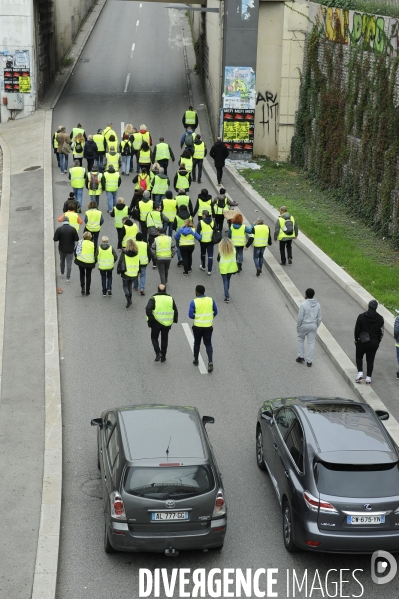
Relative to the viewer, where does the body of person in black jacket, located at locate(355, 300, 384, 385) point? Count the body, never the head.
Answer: away from the camera

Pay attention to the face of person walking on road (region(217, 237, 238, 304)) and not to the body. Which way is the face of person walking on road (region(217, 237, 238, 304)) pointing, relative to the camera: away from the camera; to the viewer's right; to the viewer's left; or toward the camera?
away from the camera

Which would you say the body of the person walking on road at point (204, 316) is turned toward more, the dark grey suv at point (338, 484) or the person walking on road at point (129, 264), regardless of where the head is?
the person walking on road

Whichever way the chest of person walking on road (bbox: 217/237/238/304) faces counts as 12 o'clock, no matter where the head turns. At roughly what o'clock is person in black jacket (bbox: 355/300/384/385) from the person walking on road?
The person in black jacket is roughly at 5 o'clock from the person walking on road.

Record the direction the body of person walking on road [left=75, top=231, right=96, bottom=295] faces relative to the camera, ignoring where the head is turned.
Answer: away from the camera

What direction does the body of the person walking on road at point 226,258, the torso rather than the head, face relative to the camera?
away from the camera

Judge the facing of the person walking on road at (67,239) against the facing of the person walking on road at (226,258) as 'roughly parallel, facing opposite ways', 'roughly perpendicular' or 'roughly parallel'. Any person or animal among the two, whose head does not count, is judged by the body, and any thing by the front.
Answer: roughly parallel

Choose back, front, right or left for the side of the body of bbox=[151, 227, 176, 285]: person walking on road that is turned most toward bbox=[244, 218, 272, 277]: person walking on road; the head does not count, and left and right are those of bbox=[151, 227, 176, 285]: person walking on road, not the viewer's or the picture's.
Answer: right

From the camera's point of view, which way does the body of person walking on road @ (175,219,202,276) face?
away from the camera

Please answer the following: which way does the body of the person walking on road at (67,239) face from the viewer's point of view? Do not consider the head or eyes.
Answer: away from the camera

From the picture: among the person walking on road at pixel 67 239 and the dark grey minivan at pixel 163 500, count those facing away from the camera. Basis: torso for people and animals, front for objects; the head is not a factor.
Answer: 2

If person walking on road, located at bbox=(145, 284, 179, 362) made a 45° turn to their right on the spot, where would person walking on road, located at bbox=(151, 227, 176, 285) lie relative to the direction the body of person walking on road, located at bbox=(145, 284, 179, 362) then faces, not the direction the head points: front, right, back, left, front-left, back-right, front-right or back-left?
front-left

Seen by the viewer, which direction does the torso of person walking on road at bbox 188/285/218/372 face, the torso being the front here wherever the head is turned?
away from the camera

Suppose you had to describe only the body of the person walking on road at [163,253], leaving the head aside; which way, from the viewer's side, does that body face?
away from the camera

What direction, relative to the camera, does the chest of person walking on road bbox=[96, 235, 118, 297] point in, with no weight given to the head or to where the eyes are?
away from the camera

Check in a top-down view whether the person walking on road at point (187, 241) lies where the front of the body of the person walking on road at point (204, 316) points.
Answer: yes

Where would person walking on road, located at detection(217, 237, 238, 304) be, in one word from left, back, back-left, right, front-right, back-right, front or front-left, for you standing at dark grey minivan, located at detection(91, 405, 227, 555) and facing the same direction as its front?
front

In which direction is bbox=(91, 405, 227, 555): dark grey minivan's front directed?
away from the camera

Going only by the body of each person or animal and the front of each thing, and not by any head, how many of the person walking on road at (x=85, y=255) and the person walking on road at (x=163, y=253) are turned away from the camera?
2

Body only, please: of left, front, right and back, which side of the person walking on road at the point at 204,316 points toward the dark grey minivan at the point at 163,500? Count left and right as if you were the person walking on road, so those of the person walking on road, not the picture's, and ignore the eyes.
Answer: back

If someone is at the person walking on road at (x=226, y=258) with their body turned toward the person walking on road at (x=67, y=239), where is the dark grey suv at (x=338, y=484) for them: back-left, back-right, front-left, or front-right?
back-left

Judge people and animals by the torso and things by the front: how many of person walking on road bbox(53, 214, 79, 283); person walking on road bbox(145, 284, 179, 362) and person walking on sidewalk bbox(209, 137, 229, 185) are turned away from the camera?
3

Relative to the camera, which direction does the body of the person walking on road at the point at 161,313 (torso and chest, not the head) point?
away from the camera
